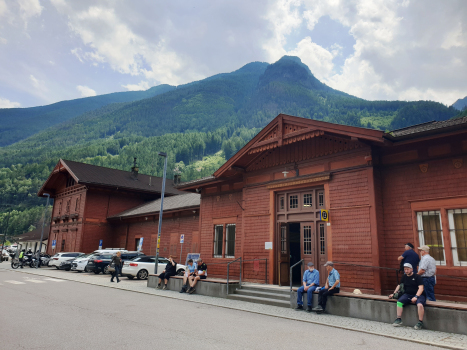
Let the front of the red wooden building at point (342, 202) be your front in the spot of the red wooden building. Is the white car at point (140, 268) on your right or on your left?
on your right

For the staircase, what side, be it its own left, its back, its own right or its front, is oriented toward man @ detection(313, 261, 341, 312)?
left

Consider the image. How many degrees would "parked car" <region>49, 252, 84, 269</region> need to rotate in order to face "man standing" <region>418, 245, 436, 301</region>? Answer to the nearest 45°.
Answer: approximately 135° to its right

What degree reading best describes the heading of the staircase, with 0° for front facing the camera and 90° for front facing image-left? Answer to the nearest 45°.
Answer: approximately 45°
